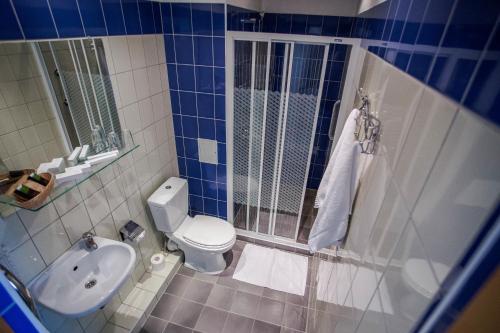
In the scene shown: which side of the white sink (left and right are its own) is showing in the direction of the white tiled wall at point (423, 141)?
front

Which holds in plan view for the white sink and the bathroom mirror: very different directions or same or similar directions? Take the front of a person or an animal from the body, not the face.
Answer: same or similar directions

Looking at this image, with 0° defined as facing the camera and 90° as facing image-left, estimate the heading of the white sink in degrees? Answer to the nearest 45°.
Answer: approximately 315°

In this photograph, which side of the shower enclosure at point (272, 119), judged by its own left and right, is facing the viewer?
front

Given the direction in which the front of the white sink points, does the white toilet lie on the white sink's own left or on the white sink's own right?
on the white sink's own left

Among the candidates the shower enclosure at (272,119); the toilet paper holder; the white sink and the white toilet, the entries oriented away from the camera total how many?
0

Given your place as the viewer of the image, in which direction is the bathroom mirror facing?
facing the viewer and to the right of the viewer

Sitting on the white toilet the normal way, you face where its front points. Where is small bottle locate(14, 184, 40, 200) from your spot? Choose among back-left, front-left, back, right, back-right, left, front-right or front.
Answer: right

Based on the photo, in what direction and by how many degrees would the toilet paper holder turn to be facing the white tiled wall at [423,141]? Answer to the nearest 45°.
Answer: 0° — it already faces it

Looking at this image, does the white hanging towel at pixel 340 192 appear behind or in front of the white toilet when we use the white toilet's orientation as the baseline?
in front

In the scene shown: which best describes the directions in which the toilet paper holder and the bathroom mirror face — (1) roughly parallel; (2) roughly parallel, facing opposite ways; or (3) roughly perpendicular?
roughly parallel
